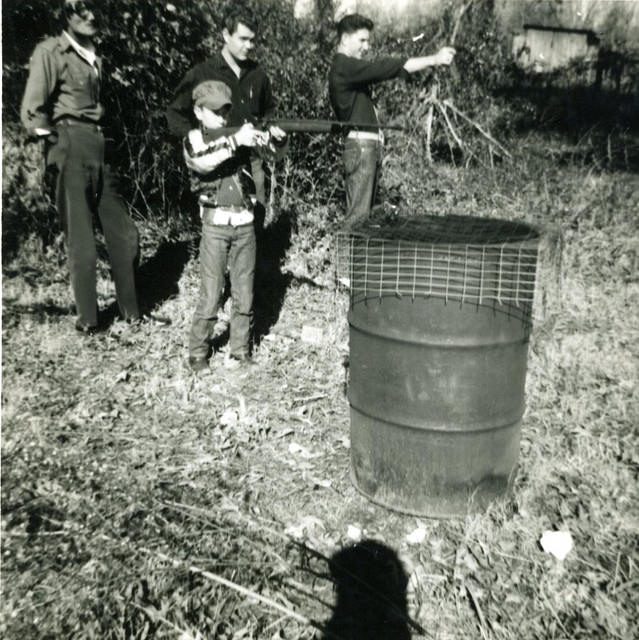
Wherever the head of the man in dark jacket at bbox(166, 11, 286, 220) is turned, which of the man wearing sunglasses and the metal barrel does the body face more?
the metal barrel

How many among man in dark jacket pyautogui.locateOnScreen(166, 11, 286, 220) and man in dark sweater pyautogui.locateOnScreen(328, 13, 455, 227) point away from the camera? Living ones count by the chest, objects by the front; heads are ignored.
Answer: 0

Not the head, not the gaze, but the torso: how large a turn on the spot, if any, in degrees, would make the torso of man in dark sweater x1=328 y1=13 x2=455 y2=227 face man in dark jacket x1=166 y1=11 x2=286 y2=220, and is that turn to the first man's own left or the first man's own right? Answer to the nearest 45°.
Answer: approximately 135° to the first man's own right

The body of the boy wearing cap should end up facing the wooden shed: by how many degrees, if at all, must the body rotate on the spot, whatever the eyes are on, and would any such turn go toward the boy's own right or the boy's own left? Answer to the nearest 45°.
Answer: approximately 90° to the boy's own left

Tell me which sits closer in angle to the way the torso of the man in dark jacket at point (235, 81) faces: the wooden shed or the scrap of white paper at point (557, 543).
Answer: the scrap of white paper

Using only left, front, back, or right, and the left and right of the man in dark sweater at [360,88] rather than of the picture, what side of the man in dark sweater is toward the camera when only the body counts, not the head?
right

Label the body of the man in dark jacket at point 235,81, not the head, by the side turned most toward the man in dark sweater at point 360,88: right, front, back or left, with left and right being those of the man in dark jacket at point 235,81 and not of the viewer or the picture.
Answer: left

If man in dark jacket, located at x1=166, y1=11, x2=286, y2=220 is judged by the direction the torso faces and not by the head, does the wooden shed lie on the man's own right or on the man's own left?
on the man's own left

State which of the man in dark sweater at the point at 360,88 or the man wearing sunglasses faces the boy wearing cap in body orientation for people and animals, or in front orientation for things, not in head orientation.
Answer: the man wearing sunglasses

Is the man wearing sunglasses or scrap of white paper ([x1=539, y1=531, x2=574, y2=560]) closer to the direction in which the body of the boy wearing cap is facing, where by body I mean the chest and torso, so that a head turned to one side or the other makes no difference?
the scrap of white paper

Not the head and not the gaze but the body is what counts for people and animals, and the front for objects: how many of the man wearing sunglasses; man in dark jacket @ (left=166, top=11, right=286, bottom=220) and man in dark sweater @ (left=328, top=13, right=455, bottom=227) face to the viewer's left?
0

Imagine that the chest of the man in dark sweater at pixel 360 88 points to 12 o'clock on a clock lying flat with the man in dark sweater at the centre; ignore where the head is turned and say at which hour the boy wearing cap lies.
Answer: The boy wearing cap is roughly at 4 o'clock from the man in dark sweater.

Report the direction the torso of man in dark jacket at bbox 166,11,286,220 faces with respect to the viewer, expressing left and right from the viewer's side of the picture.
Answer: facing the viewer and to the right of the viewer
